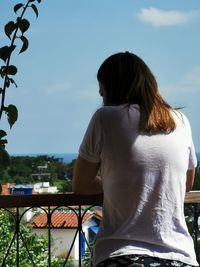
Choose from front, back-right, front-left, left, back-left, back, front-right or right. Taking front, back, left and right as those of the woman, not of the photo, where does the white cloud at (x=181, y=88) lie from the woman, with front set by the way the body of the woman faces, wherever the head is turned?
front

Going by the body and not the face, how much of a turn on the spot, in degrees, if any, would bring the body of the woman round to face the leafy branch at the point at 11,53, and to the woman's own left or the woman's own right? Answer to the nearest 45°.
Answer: approximately 45° to the woman's own left

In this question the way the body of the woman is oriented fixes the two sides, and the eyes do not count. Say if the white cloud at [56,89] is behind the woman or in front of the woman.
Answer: in front

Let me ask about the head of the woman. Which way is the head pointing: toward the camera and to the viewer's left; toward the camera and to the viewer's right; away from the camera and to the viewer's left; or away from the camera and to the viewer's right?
away from the camera and to the viewer's left

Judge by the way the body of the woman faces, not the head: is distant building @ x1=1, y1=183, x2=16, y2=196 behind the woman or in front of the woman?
in front

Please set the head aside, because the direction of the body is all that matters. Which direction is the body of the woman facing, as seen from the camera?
away from the camera
